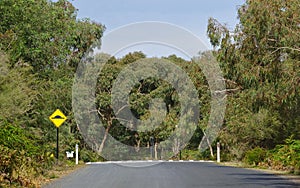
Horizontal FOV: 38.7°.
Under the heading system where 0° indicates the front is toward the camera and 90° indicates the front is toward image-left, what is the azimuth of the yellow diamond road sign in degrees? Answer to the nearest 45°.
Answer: approximately 0°

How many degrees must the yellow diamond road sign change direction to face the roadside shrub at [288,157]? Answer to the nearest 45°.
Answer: approximately 90° to its left
